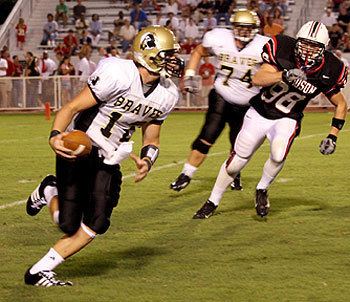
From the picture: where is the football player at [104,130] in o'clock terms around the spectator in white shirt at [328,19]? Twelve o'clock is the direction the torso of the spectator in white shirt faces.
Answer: The football player is roughly at 12 o'clock from the spectator in white shirt.

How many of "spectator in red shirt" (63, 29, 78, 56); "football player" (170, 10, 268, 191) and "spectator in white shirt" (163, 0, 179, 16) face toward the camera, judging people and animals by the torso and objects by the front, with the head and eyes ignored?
3

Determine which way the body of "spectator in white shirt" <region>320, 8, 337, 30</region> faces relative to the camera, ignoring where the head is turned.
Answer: toward the camera

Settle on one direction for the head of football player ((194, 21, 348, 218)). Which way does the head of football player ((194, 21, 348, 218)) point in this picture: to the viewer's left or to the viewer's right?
to the viewer's left

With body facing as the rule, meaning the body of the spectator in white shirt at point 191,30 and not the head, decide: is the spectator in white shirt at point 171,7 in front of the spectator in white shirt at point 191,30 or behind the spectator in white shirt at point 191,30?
behind

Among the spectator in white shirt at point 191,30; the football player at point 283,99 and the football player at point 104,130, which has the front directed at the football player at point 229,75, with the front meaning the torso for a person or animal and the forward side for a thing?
the spectator in white shirt

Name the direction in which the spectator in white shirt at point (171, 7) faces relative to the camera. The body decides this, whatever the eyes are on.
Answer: toward the camera

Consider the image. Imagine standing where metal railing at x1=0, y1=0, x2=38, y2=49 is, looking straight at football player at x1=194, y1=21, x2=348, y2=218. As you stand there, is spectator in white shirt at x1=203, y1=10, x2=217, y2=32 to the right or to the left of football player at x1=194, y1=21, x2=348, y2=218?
left

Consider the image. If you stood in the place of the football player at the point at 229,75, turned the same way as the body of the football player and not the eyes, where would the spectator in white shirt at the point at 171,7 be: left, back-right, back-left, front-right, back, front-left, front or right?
back
